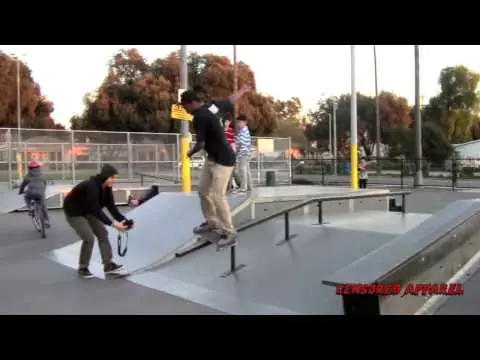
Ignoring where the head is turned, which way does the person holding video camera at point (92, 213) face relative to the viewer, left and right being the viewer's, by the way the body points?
facing to the right of the viewer

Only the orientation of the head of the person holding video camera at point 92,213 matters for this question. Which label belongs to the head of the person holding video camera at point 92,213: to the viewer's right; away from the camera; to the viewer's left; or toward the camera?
to the viewer's right

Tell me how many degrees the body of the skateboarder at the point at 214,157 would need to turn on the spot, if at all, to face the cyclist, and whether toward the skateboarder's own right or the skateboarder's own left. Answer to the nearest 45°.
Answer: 0° — they already face them

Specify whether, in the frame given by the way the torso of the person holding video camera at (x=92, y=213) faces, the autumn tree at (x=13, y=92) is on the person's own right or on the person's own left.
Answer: on the person's own left

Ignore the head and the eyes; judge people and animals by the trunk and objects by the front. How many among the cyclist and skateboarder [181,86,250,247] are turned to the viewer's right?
0

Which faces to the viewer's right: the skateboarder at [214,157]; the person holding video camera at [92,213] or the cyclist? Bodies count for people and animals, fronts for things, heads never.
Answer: the person holding video camera at [92,213]

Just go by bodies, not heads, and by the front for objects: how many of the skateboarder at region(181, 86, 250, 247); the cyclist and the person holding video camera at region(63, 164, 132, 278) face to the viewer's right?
1

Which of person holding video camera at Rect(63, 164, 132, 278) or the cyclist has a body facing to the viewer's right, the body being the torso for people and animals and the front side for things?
the person holding video camera
